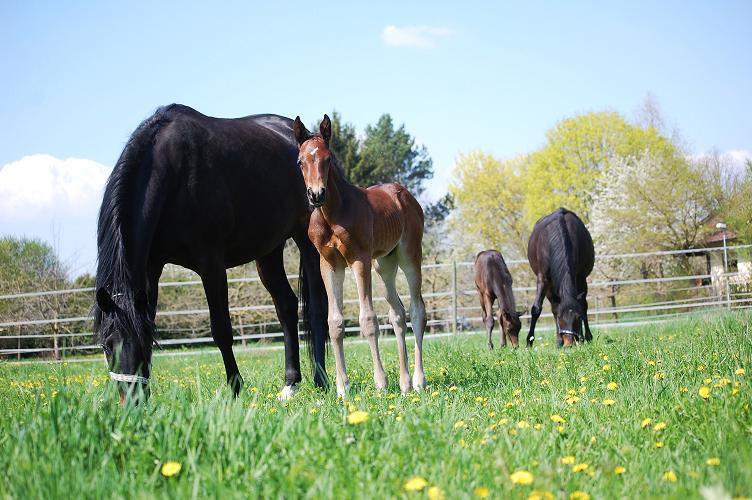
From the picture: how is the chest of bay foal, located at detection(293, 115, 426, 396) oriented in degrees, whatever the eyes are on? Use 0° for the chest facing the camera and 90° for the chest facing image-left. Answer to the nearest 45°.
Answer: approximately 45°

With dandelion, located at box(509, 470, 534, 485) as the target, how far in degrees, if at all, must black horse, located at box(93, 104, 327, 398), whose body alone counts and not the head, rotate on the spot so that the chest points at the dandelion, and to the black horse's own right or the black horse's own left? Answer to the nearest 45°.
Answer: approximately 45° to the black horse's own left

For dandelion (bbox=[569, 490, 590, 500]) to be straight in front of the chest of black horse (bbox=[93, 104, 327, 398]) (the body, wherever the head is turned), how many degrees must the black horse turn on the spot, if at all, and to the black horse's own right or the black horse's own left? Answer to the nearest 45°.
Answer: approximately 45° to the black horse's own left

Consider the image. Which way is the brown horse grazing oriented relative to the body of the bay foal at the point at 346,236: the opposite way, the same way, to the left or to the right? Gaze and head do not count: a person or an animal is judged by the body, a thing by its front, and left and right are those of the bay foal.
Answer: to the left

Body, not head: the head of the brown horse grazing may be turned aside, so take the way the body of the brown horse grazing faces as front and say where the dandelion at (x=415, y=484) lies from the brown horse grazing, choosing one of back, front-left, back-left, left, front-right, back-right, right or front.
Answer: front-right

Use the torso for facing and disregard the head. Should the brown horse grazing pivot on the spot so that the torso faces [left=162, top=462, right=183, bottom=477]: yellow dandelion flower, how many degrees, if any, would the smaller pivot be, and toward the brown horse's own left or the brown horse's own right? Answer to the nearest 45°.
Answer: approximately 45° to the brown horse's own right

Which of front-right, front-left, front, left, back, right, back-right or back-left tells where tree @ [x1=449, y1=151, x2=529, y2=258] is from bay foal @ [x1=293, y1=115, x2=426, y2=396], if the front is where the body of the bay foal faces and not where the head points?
back-right

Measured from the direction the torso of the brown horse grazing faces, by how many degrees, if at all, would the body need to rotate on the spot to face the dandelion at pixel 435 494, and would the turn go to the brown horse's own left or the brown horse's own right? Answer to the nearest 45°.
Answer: approximately 45° to the brown horse's own right
